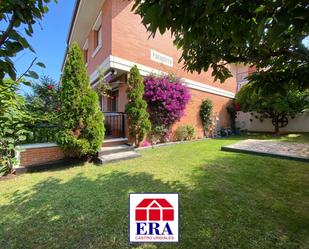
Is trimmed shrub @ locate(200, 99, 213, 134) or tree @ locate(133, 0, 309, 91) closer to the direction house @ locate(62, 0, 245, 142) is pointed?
the tree

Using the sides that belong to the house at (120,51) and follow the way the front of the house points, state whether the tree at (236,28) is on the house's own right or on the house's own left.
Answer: on the house's own left

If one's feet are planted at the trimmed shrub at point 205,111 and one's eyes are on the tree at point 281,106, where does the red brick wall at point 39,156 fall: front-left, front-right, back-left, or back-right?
back-right
